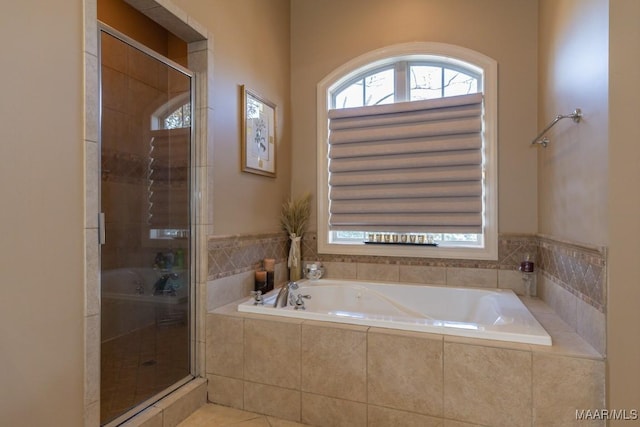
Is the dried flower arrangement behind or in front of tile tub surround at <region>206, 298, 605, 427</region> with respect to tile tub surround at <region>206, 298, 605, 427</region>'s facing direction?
behind

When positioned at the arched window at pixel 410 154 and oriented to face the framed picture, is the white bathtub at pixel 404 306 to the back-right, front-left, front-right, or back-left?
front-left

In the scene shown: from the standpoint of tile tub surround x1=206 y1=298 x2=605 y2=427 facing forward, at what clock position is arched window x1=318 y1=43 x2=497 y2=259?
The arched window is roughly at 6 o'clock from the tile tub surround.

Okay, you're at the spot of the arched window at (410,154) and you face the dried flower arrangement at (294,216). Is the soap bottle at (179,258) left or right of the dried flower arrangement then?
left

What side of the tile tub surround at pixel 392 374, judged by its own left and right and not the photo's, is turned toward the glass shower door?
right

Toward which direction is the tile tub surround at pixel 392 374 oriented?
toward the camera
